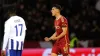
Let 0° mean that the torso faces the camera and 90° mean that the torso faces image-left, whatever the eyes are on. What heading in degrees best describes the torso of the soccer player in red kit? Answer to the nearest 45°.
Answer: approximately 45°
